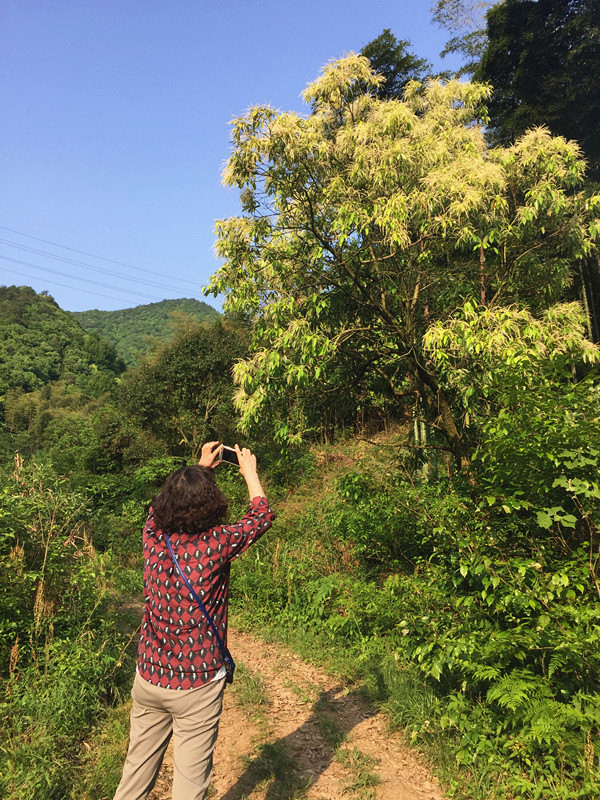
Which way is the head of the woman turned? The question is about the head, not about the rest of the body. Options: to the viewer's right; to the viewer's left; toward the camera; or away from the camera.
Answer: away from the camera

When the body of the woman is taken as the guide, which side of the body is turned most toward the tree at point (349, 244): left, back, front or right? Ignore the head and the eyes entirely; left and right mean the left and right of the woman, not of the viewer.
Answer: front

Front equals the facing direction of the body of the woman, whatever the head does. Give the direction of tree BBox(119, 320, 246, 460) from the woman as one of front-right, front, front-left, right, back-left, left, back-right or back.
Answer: front-left

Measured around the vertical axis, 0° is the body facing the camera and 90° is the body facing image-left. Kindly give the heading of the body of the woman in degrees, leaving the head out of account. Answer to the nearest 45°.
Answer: approximately 225°
